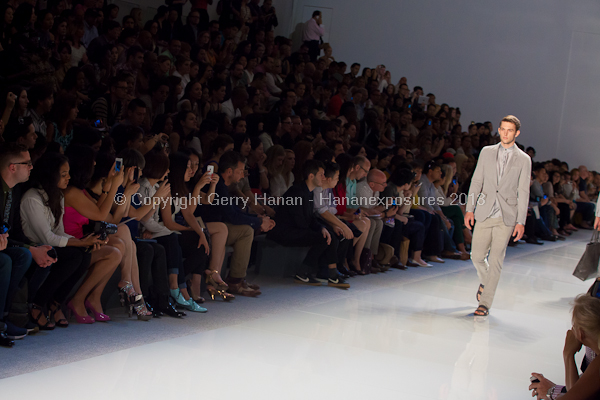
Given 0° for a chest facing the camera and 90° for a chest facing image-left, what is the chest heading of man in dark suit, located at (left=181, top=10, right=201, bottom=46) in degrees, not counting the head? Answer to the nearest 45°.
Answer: approximately 315°

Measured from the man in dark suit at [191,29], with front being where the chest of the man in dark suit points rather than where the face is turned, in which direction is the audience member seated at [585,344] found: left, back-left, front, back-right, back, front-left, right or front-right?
front-right

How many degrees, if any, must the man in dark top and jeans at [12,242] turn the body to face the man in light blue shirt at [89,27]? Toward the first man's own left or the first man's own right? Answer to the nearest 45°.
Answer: approximately 90° to the first man's own left

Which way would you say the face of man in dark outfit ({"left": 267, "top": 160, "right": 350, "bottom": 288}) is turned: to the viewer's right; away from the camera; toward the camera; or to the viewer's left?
to the viewer's right

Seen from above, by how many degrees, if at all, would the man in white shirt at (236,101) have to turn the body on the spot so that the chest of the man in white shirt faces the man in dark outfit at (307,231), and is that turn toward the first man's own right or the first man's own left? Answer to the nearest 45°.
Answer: approximately 45° to the first man's own right

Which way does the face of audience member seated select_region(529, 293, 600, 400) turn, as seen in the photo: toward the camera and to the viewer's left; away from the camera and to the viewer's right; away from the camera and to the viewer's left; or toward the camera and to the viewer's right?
away from the camera and to the viewer's left

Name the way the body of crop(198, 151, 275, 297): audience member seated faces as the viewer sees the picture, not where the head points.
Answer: to the viewer's right

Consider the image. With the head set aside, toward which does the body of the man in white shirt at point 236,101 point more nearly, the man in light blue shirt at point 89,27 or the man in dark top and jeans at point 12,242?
the man in dark top and jeans

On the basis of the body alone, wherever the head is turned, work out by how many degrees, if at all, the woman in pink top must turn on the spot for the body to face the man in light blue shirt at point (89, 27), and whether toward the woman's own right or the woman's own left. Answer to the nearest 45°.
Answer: approximately 90° to the woman's own left

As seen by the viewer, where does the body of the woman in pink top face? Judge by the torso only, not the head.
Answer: to the viewer's right

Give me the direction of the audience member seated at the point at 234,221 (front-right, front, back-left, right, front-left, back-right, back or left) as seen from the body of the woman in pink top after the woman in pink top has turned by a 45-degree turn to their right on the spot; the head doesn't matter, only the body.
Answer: left

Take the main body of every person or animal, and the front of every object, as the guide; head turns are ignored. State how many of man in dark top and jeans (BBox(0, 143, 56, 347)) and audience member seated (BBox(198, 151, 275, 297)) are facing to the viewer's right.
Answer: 2

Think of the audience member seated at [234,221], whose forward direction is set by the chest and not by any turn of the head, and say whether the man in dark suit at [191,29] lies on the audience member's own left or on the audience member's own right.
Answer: on the audience member's own left

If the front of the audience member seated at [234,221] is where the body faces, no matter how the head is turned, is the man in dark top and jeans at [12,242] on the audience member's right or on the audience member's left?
on the audience member's right

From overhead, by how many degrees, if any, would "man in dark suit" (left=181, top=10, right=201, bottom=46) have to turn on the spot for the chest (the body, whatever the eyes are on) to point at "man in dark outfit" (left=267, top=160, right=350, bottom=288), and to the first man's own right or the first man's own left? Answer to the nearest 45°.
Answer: approximately 45° to the first man's own right

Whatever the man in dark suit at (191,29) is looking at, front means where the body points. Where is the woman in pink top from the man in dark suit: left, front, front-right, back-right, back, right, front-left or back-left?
front-right

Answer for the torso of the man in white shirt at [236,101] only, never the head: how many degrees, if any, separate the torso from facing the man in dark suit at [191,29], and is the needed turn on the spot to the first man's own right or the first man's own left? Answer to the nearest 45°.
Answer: approximately 180°

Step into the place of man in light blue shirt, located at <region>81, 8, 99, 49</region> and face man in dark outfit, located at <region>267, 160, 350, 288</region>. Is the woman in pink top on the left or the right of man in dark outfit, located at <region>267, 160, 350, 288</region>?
right

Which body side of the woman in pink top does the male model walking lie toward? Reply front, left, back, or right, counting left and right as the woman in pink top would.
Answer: front

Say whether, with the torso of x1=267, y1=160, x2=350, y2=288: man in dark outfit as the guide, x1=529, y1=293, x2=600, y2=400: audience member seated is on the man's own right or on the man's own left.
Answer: on the man's own right
